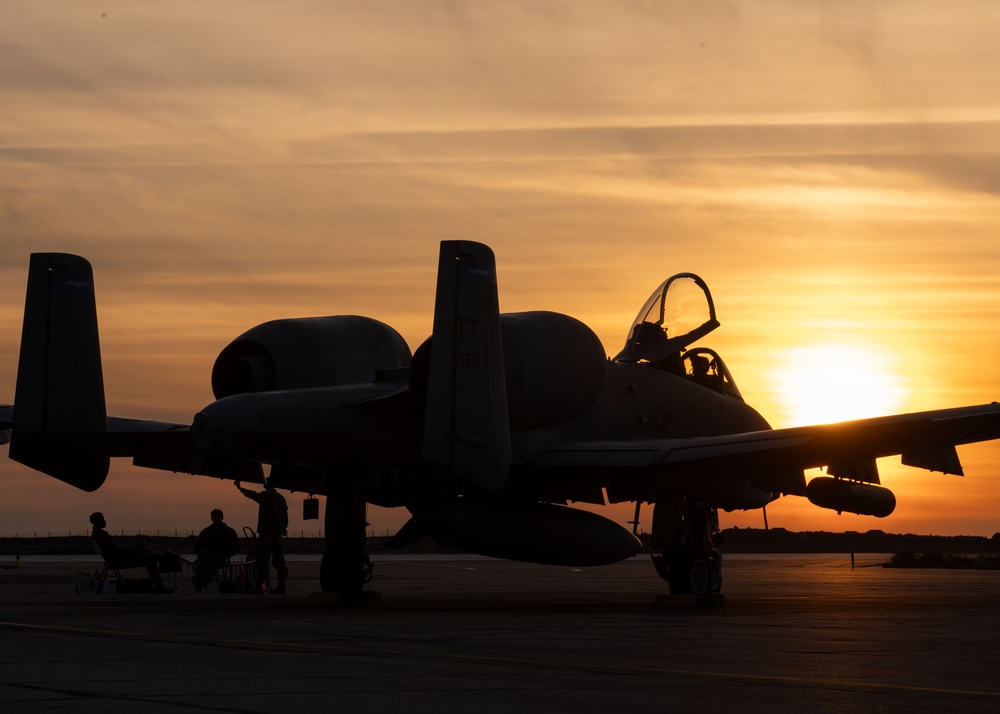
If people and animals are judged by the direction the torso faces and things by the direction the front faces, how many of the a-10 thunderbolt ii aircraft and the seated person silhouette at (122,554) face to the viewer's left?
0

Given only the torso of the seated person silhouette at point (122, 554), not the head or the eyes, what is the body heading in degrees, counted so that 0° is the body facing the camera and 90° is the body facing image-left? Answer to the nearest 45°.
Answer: approximately 270°

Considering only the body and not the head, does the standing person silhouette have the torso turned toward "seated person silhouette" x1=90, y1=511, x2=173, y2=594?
yes

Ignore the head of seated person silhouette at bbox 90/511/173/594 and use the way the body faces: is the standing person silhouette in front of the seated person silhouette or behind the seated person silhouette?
in front

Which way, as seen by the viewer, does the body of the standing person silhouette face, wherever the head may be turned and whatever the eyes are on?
to the viewer's left

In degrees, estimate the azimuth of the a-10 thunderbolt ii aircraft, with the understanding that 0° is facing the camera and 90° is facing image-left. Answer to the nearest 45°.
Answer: approximately 225°

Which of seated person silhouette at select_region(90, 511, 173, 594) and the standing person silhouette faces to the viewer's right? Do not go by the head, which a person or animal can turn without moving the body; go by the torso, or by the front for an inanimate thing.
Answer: the seated person silhouette

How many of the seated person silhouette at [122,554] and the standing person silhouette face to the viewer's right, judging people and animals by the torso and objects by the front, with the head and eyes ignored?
1

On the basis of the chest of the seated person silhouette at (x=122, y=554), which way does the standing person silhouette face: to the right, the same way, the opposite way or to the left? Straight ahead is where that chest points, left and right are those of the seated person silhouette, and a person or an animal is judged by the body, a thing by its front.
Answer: the opposite way
